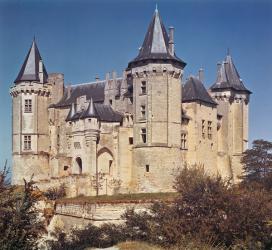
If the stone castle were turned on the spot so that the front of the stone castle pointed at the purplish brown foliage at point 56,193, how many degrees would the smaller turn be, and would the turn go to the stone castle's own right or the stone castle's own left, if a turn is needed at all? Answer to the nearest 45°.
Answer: approximately 45° to the stone castle's own right

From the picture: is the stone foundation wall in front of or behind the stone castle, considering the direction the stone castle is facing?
in front

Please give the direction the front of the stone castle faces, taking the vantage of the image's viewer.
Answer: facing the viewer and to the left of the viewer
